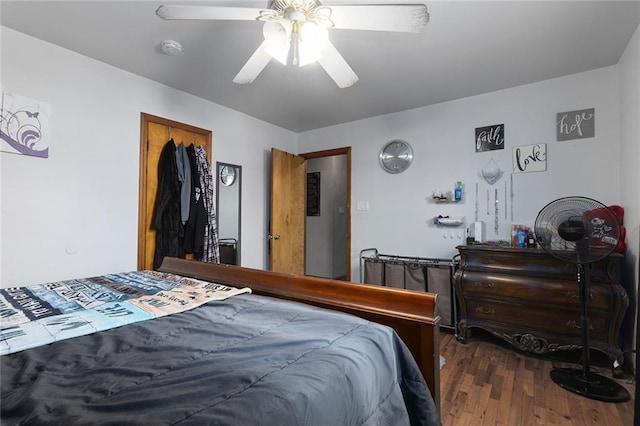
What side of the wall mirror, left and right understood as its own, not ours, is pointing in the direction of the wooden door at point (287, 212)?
left

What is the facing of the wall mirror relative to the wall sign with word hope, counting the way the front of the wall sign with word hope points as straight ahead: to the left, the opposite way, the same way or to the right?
to the left

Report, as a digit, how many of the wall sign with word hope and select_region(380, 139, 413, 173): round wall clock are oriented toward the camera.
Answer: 2

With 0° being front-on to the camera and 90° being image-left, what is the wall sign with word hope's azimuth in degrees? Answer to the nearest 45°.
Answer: approximately 0°

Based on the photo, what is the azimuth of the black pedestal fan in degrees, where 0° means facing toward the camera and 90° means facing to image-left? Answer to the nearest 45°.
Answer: approximately 45°

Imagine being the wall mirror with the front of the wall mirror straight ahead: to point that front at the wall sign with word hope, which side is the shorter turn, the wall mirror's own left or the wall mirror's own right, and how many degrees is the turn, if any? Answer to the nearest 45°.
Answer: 0° — it already faces it

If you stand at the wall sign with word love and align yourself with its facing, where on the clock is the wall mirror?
The wall mirror is roughly at 2 o'clock from the wall sign with word love.

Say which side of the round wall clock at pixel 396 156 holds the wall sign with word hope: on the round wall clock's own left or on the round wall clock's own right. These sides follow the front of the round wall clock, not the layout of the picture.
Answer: on the round wall clock's own left

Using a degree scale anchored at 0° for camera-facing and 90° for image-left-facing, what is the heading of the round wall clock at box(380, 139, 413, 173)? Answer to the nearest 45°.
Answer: approximately 0°

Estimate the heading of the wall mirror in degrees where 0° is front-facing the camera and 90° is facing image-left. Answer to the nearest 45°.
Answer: approximately 315°
